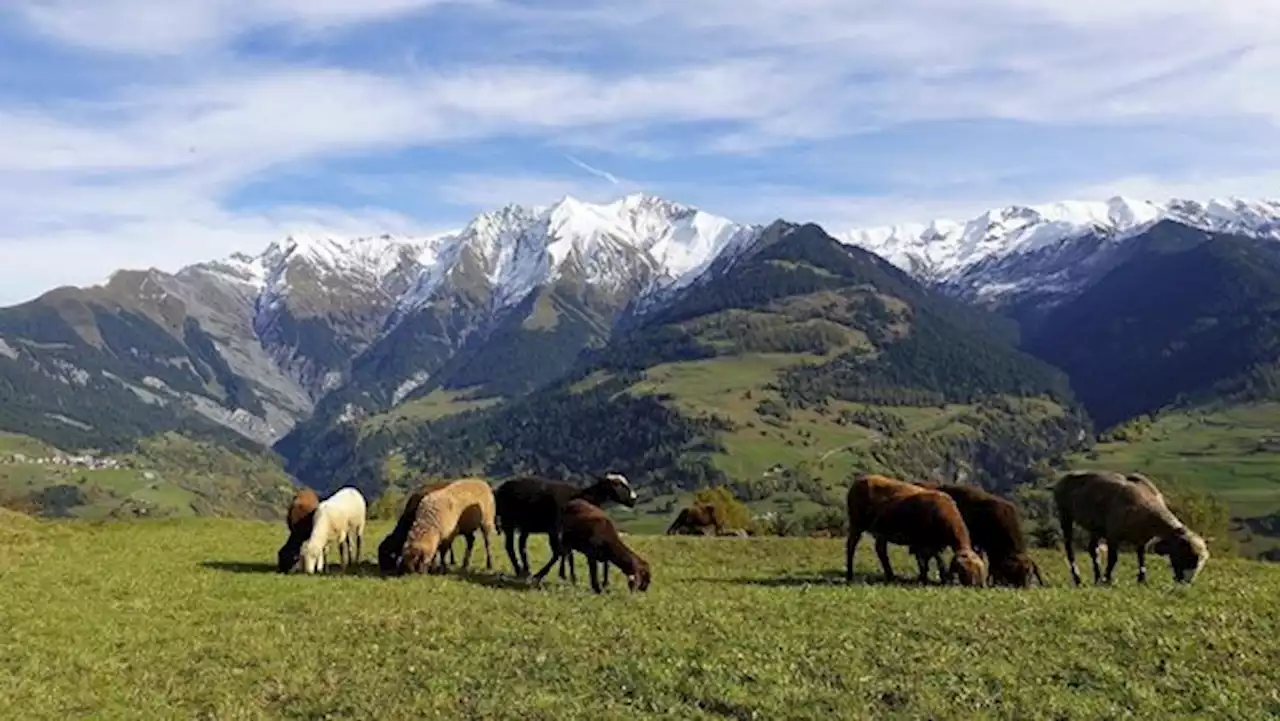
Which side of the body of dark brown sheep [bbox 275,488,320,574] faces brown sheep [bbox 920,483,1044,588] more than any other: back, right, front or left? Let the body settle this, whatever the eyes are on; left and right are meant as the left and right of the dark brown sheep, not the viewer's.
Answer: left

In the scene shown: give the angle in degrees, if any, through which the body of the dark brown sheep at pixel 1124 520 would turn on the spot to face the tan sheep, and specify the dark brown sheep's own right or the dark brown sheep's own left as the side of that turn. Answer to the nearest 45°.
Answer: approximately 180°

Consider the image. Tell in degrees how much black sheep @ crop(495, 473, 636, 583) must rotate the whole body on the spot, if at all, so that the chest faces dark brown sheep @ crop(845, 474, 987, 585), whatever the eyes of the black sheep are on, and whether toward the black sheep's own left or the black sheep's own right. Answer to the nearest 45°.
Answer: approximately 45° to the black sheep's own right

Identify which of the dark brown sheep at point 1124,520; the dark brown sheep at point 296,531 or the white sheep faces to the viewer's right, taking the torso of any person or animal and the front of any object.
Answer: the dark brown sheep at point 1124,520

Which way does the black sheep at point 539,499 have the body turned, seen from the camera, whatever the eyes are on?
to the viewer's right

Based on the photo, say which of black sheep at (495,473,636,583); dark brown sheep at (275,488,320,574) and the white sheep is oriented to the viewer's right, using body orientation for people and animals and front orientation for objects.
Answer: the black sheep

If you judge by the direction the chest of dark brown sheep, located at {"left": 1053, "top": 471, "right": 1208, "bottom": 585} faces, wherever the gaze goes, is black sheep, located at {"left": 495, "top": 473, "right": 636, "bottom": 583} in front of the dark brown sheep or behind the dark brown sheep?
behind

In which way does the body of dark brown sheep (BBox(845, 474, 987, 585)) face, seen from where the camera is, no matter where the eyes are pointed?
to the viewer's right

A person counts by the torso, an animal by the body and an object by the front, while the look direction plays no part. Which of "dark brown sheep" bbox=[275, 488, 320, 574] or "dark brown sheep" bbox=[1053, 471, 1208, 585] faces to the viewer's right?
"dark brown sheep" bbox=[1053, 471, 1208, 585]

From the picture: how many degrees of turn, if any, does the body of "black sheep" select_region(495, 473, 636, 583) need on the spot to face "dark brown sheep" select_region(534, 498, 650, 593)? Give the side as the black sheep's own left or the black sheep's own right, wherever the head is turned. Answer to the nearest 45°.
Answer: approximately 90° to the black sheep's own right

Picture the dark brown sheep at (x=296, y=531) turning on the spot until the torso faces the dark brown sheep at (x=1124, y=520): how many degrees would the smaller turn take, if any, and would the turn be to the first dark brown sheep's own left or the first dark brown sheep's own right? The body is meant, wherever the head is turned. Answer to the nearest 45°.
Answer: approximately 90° to the first dark brown sheep's own left

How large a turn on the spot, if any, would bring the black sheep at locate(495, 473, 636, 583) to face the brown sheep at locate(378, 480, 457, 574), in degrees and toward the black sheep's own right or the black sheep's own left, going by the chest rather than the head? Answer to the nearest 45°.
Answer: approximately 135° to the black sheep's own right

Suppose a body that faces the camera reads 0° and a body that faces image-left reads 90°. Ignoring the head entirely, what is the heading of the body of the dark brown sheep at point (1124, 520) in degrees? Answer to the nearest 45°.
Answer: approximately 270°

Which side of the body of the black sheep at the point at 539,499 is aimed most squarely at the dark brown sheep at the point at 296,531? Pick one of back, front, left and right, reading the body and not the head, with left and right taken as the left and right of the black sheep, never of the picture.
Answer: back
